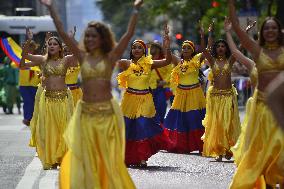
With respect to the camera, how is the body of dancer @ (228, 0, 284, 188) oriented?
toward the camera

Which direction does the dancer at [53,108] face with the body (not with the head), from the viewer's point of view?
toward the camera

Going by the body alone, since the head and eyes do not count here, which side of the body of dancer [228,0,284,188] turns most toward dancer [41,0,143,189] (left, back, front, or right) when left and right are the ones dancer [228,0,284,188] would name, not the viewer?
right
